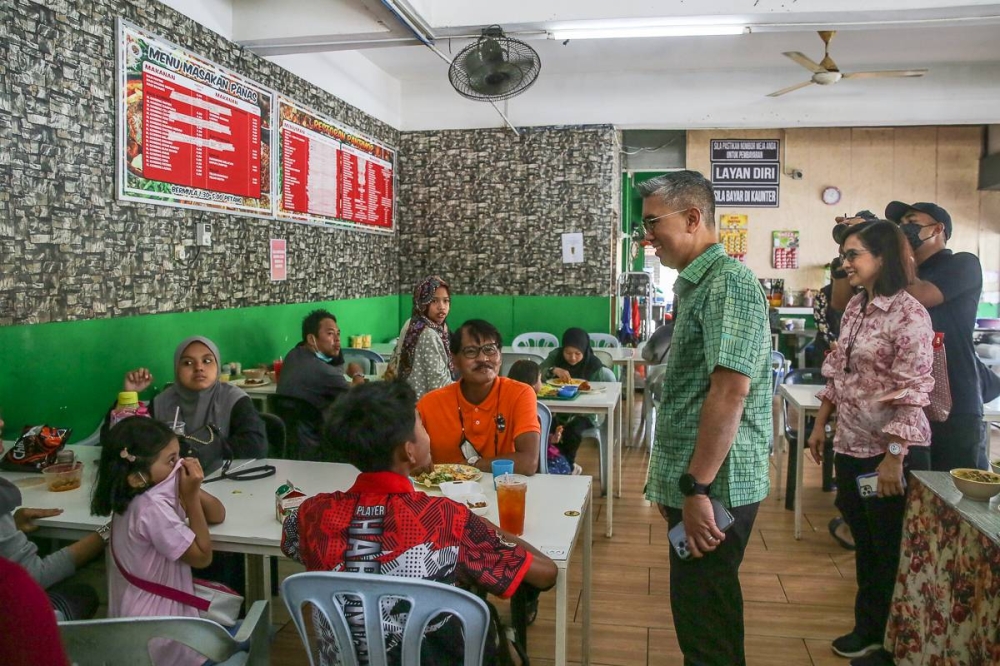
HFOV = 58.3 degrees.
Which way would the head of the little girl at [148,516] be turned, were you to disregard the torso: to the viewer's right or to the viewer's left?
to the viewer's right

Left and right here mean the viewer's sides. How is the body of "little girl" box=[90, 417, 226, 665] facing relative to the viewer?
facing to the right of the viewer

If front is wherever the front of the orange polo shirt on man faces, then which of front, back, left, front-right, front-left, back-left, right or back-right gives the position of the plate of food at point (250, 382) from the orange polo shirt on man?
back-right

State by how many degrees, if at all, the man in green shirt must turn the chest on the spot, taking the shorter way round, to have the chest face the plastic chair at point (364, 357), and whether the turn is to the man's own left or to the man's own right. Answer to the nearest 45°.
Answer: approximately 45° to the man's own right

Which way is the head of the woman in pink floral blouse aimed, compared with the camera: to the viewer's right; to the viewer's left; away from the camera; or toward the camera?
to the viewer's left

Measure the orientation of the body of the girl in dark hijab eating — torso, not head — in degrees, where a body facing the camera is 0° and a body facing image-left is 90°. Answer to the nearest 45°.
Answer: approximately 0°

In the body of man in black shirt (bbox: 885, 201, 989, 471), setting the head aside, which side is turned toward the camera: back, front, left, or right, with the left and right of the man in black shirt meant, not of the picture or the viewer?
left

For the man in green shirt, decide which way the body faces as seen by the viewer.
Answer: to the viewer's left

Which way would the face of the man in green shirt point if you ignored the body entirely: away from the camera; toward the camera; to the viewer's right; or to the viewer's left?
to the viewer's left

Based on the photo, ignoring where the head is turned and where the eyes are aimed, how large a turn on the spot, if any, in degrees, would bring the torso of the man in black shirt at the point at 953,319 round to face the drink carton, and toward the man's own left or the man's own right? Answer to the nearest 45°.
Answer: approximately 45° to the man's own left

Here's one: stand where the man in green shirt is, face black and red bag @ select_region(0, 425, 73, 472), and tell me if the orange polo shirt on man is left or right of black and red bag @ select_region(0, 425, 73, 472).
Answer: right
